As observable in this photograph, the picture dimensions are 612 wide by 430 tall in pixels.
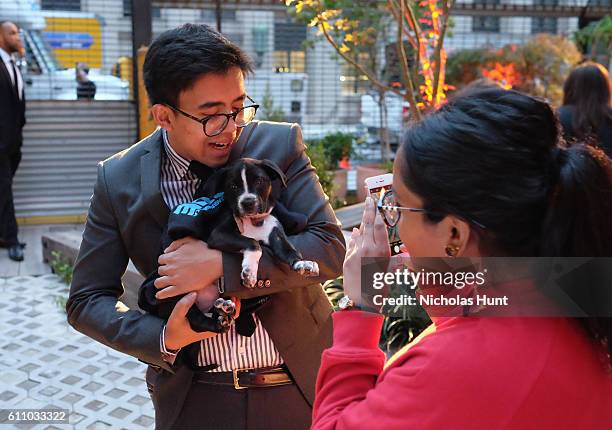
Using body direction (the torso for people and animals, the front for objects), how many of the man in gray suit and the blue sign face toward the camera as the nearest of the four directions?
2

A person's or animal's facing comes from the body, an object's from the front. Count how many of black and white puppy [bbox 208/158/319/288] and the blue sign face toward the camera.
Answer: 2

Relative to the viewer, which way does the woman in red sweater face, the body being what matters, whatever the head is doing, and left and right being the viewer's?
facing away from the viewer and to the left of the viewer

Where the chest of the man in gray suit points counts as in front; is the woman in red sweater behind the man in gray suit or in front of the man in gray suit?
in front

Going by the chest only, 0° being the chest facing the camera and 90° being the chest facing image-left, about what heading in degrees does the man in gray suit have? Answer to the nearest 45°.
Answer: approximately 0°

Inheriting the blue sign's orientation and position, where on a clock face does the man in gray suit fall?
The man in gray suit is roughly at 12 o'clock from the blue sign.

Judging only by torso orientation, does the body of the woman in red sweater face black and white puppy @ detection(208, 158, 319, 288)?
yes

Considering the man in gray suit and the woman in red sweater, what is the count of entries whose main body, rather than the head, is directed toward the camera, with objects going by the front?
1

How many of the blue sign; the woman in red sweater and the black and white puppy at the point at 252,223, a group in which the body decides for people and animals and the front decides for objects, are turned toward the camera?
2

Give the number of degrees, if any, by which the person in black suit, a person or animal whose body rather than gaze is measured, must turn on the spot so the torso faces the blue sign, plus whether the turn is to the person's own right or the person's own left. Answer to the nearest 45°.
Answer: approximately 135° to the person's own left

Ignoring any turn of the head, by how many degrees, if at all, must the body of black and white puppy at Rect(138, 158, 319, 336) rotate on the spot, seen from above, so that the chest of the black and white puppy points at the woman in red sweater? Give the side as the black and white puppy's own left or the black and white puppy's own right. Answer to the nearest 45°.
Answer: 0° — it already faces them

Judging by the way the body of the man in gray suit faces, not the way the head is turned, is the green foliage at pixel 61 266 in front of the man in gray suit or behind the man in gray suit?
behind

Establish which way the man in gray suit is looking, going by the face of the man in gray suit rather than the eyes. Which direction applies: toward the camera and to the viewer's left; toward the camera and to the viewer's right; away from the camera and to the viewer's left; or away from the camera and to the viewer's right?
toward the camera and to the viewer's right
